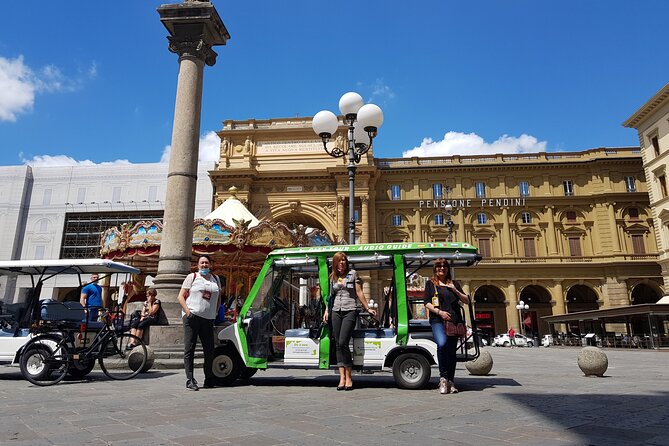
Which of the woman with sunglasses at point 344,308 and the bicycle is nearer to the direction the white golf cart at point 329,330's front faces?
the bicycle

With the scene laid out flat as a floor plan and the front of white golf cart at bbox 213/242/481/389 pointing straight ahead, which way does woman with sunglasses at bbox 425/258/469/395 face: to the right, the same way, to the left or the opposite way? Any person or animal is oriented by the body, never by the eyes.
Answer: to the left

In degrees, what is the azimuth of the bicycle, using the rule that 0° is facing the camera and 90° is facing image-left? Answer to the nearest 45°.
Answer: approximately 270°

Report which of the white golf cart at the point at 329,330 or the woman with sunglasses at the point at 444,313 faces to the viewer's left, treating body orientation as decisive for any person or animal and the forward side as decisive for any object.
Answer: the white golf cart

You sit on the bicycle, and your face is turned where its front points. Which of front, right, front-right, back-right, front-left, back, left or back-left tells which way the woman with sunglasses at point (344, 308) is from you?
front-right

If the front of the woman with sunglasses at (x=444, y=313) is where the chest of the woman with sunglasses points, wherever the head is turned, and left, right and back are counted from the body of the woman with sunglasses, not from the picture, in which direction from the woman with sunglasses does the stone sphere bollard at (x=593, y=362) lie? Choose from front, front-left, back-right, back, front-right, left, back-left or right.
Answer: back-left

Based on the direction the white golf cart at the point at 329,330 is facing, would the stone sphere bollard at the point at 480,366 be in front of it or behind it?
behind

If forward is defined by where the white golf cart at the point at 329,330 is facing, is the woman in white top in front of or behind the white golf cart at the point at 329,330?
in front

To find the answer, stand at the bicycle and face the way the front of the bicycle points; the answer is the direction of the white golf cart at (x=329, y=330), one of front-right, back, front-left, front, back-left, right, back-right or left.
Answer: front-right

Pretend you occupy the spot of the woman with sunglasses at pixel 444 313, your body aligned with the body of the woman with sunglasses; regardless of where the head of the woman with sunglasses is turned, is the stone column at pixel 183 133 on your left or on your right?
on your right

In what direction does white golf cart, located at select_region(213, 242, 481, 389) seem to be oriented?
to the viewer's left
